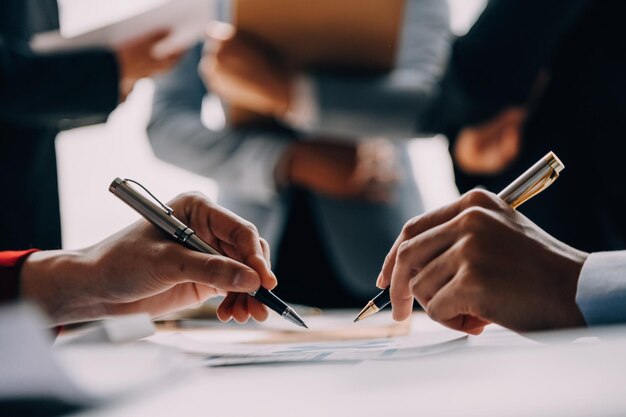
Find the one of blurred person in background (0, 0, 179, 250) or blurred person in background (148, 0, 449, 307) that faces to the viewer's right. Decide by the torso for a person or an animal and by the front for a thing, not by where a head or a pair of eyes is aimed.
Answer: blurred person in background (0, 0, 179, 250)

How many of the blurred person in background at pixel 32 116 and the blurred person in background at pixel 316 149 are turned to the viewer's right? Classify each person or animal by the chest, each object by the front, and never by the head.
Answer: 1

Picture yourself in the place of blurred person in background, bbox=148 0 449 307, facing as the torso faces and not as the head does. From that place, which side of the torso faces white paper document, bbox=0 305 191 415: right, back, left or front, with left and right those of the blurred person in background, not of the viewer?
front

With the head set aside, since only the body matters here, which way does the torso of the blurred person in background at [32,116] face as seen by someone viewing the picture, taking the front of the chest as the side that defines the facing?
to the viewer's right

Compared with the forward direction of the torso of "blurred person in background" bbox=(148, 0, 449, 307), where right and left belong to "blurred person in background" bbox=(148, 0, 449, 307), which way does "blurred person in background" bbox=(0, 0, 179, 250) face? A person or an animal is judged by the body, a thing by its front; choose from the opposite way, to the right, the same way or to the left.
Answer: to the left

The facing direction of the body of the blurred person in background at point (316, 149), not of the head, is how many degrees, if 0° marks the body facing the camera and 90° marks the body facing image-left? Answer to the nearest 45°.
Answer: approximately 0°
